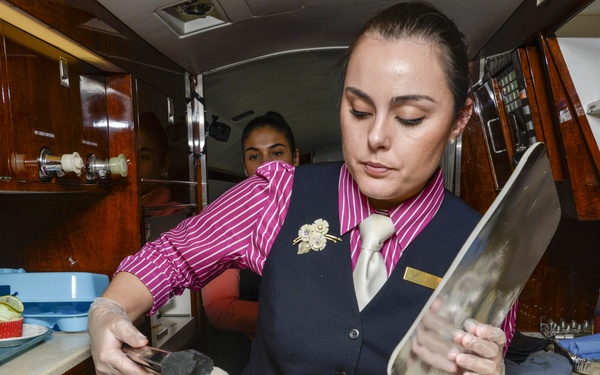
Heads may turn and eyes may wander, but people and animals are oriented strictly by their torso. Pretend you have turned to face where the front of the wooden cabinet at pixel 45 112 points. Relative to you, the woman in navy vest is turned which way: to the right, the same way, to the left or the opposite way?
to the right

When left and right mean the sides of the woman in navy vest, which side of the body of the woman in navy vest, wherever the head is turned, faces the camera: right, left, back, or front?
front

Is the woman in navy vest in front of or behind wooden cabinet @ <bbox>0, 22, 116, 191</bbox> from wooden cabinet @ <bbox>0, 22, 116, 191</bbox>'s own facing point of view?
in front

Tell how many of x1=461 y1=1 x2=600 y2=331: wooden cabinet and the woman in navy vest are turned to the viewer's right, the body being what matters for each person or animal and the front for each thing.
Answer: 0

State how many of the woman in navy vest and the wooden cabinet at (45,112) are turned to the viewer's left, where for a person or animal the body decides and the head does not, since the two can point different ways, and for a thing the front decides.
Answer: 0

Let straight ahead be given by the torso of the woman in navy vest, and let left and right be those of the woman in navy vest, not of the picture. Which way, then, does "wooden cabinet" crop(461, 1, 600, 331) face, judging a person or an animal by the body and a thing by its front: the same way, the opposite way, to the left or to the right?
to the right

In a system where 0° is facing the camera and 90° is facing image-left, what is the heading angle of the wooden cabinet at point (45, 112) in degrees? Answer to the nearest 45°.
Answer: approximately 315°

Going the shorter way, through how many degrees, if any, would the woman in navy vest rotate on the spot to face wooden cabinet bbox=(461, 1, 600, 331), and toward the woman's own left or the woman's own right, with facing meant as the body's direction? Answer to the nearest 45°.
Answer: approximately 135° to the woman's own left

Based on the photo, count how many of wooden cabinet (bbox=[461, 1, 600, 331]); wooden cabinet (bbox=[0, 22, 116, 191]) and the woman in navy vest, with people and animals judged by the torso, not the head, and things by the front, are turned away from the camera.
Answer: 0

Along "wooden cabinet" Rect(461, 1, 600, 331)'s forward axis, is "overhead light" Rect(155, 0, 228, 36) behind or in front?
in front
